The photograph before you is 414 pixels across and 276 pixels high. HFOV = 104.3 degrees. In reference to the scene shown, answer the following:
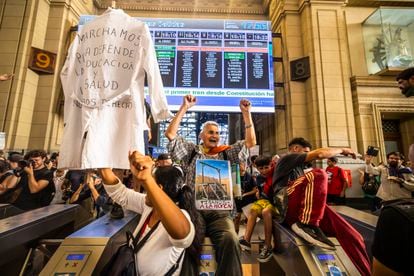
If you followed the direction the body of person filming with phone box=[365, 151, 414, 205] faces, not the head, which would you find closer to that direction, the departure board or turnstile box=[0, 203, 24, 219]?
the turnstile

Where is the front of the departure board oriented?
toward the camera

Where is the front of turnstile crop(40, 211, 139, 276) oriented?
toward the camera

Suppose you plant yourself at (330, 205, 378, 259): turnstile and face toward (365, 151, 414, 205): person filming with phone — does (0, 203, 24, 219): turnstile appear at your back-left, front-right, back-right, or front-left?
back-left

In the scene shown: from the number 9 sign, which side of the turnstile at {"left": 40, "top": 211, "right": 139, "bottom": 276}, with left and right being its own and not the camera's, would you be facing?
back

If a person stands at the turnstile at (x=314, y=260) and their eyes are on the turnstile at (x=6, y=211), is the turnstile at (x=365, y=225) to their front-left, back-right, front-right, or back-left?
back-right

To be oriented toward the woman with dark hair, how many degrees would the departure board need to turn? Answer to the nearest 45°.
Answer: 0° — it already faces them

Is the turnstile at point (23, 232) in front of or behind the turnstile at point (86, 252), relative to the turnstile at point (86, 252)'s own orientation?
behind

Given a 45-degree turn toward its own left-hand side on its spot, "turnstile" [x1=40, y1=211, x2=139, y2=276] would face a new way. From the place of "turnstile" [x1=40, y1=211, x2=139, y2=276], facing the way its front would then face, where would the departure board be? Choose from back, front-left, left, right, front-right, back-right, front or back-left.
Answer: left
